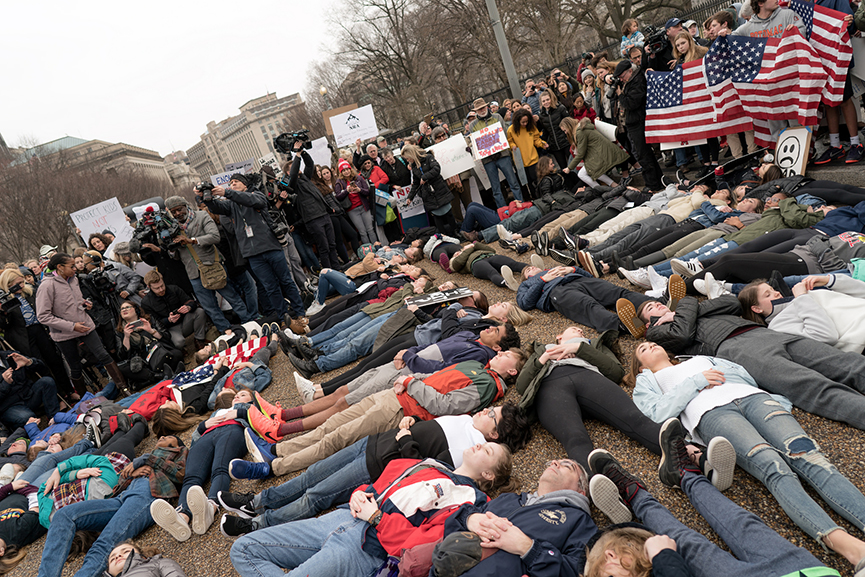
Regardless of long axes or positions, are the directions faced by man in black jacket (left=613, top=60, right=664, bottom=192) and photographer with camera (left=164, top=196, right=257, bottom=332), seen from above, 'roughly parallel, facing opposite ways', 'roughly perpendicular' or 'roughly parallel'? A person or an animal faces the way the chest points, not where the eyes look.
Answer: roughly perpendicular

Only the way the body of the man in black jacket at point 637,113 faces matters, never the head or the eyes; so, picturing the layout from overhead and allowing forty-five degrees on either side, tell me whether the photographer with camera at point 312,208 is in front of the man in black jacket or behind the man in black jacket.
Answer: in front

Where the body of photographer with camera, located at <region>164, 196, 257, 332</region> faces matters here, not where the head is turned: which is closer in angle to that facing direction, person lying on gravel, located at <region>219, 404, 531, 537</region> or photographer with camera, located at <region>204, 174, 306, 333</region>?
the person lying on gravel
